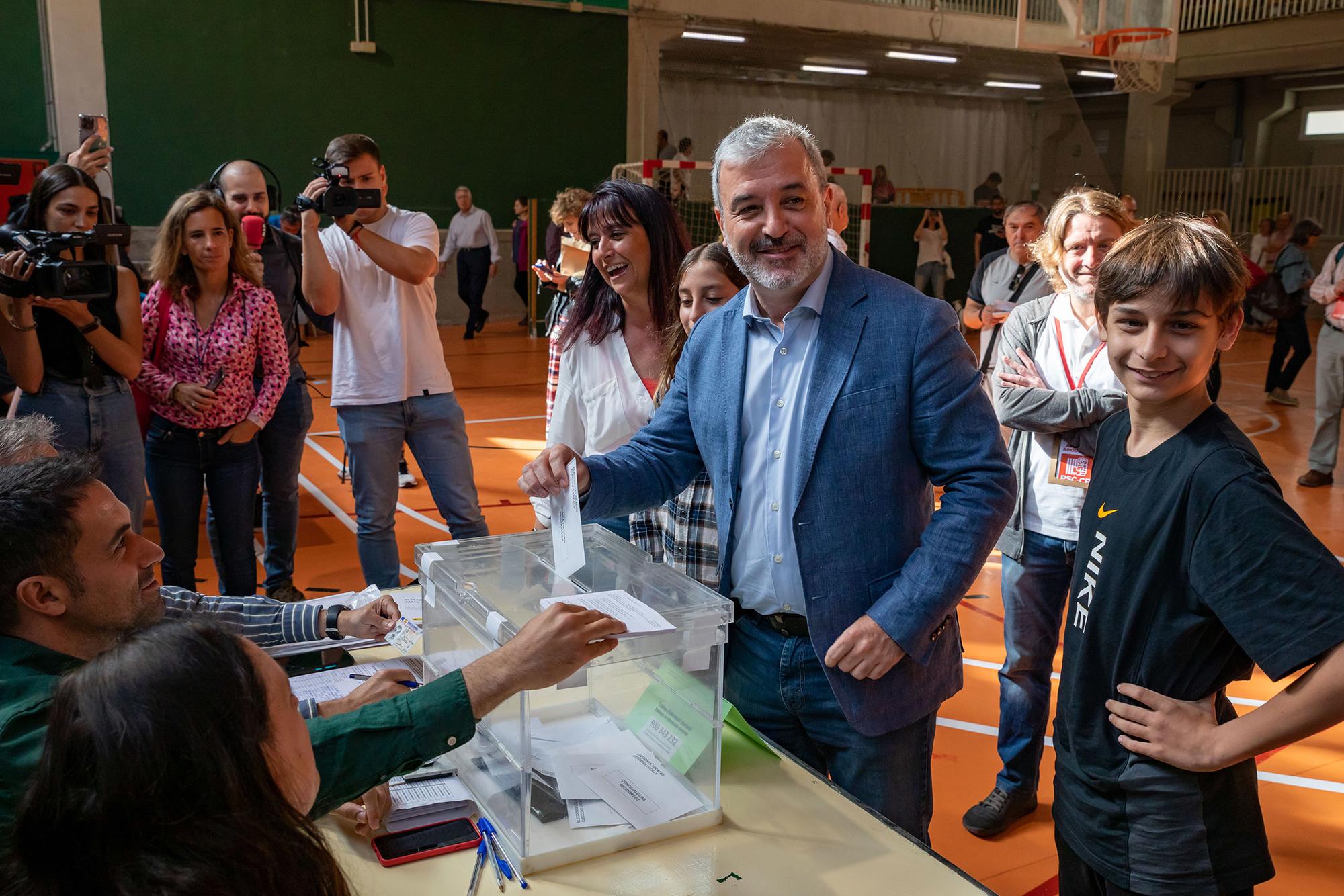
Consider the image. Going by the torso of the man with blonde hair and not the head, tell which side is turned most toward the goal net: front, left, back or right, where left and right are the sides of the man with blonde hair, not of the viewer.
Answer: back

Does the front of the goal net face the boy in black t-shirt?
yes

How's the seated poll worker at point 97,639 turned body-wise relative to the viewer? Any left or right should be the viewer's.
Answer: facing to the right of the viewer

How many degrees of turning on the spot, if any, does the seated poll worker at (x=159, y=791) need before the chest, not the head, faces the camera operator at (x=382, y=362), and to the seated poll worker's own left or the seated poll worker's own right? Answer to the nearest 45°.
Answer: approximately 45° to the seated poll worker's own left

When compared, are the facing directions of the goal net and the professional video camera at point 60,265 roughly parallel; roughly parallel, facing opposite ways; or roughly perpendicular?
roughly perpendicular

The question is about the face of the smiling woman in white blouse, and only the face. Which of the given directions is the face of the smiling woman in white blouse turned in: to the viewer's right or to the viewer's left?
to the viewer's left

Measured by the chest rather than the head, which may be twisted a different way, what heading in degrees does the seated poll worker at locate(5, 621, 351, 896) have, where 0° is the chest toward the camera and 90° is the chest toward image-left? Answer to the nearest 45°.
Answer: approximately 225°
